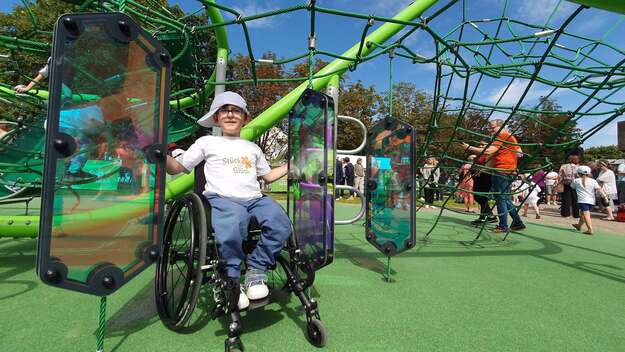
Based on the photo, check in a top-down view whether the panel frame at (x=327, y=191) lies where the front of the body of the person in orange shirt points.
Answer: no

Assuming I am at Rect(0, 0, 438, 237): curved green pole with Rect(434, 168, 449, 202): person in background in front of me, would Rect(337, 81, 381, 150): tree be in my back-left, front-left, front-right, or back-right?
front-left

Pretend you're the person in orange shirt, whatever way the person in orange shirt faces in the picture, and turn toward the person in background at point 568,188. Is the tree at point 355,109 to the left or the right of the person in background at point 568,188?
left

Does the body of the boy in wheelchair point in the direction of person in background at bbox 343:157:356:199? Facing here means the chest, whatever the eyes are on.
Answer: no

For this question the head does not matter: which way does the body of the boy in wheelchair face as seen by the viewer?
toward the camera

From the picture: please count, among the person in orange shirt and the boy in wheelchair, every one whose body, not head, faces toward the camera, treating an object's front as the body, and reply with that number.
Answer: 1

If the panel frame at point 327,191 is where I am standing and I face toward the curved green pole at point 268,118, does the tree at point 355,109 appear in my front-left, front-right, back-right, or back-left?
front-right

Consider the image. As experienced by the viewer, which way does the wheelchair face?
facing the viewer and to the right of the viewer

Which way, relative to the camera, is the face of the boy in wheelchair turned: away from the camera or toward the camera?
toward the camera

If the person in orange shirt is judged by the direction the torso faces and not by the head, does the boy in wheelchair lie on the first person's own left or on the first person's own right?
on the first person's own left

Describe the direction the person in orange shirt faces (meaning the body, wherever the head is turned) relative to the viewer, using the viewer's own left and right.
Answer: facing to the left of the viewer

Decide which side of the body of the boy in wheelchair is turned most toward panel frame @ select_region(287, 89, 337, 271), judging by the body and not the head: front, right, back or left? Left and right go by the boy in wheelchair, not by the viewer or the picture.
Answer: left

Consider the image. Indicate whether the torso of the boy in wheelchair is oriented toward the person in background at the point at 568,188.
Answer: no

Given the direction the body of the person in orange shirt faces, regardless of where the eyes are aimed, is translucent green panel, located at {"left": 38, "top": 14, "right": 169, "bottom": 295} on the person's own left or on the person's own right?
on the person's own left

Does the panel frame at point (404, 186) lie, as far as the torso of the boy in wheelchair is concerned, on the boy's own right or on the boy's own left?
on the boy's own left

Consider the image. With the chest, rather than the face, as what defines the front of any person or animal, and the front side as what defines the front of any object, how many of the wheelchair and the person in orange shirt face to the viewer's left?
1

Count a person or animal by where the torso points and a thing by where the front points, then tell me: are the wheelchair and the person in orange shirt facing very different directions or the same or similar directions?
very different directions
